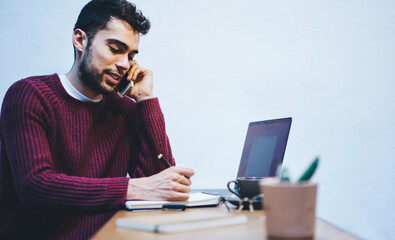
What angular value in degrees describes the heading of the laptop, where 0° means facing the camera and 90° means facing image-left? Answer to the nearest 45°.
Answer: approximately 45°
